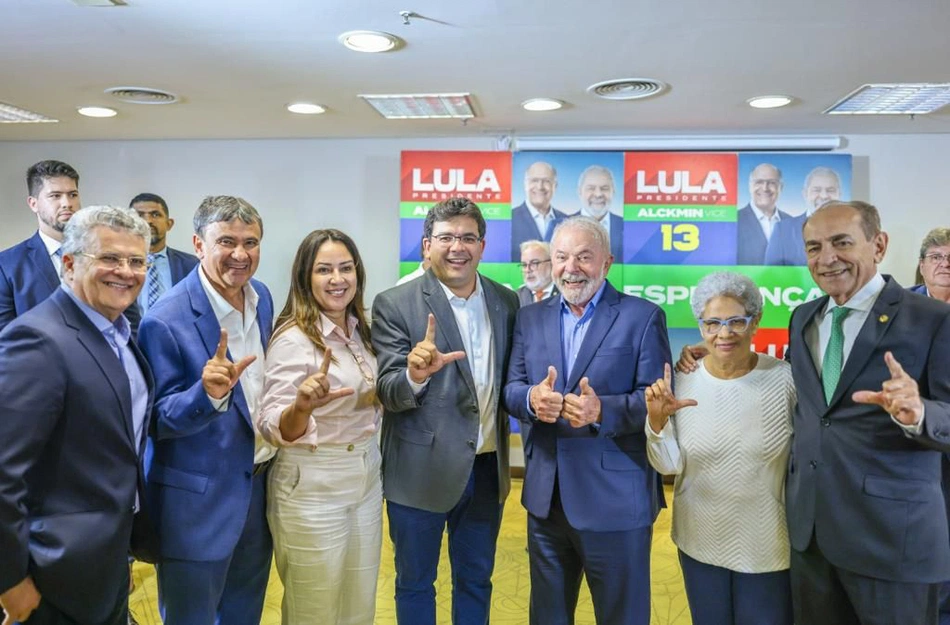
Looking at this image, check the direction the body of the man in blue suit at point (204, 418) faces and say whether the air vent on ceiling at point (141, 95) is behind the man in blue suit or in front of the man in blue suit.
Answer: behind

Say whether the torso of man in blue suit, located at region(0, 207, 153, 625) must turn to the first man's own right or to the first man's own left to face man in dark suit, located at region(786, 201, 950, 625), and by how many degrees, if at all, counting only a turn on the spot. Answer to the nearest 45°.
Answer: approximately 45° to the first man's own left

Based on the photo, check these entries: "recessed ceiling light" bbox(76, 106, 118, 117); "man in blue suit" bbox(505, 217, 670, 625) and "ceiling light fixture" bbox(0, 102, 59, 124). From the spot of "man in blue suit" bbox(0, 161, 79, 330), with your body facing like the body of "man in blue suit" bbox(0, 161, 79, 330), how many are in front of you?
1

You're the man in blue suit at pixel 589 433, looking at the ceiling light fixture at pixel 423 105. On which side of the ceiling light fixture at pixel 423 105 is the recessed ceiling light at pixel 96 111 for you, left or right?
left

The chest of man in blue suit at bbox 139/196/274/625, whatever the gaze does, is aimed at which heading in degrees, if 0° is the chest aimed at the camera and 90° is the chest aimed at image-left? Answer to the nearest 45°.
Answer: approximately 315°

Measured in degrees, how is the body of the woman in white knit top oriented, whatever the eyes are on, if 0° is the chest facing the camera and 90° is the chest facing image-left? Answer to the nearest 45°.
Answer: approximately 0°

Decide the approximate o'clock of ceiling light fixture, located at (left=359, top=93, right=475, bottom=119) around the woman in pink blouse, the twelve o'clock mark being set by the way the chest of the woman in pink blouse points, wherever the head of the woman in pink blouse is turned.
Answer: The ceiling light fixture is roughly at 8 o'clock from the woman in pink blouse.

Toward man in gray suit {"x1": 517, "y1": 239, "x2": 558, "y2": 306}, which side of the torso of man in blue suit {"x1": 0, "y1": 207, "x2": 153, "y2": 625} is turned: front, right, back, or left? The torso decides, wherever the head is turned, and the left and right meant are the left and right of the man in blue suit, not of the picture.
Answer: left
